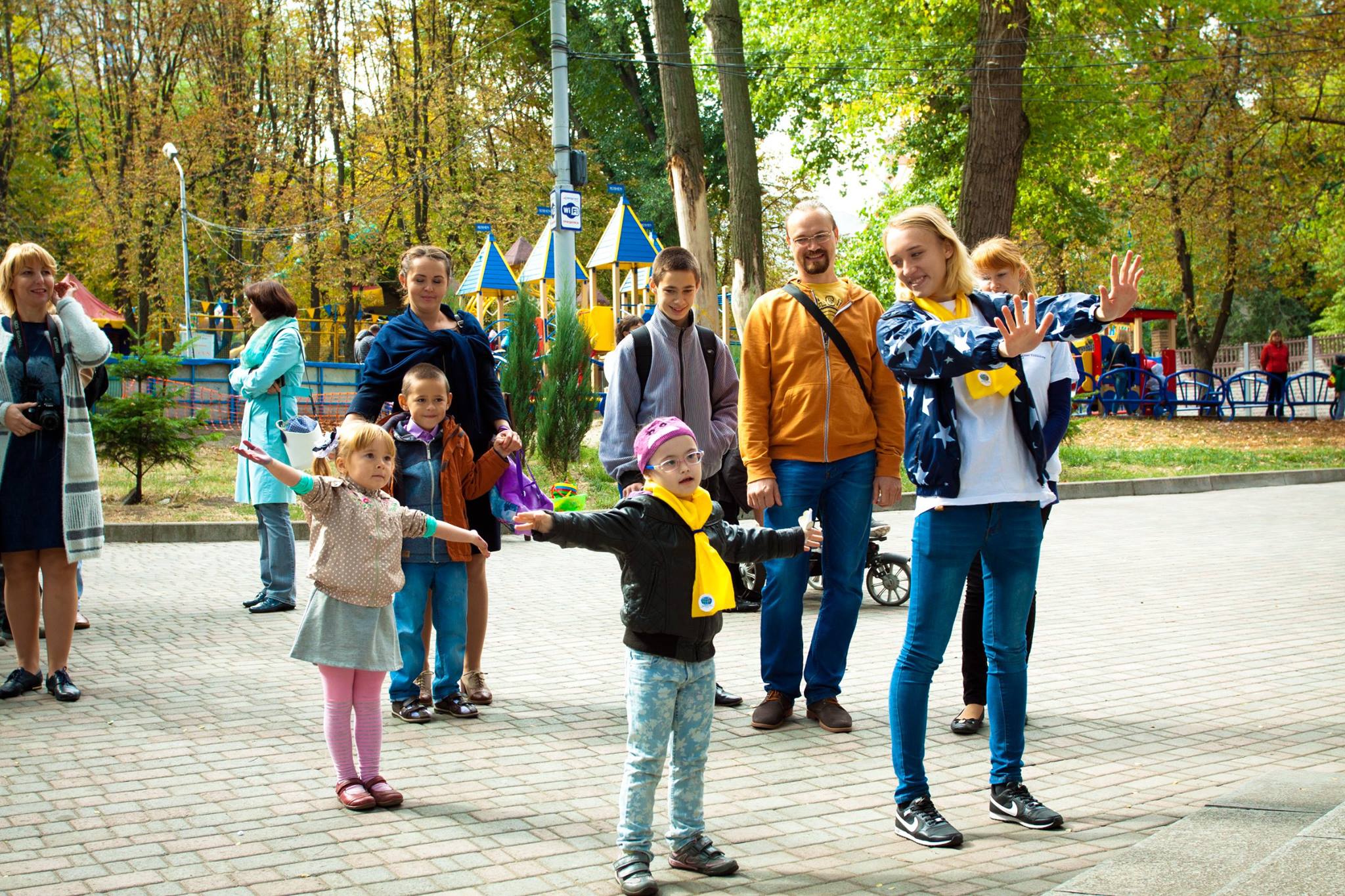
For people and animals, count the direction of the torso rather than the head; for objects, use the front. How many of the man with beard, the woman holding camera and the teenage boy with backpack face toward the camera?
3

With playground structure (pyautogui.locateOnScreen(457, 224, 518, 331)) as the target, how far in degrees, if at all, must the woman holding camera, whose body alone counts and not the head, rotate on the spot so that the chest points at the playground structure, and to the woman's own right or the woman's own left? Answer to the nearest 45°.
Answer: approximately 180°

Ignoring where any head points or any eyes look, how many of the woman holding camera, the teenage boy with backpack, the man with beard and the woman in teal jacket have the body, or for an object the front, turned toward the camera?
3

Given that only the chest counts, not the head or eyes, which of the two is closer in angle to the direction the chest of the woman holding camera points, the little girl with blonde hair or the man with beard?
the little girl with blonde hair

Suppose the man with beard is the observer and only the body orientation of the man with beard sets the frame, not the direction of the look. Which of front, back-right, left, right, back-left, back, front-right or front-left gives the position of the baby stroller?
back

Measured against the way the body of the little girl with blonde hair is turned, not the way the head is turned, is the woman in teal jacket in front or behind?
behind

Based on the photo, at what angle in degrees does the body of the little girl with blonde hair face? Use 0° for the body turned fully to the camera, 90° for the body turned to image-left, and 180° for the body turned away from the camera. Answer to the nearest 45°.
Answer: approximately 315°

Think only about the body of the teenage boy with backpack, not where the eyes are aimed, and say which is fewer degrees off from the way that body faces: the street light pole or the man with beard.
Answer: the man with beard

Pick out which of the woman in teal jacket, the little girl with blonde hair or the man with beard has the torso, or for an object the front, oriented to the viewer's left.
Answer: the woman in teal jacket

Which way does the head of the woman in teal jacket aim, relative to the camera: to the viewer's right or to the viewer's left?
to the viewer's left

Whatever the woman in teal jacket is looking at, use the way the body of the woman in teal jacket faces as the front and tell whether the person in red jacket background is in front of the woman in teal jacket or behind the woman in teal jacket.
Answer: behind

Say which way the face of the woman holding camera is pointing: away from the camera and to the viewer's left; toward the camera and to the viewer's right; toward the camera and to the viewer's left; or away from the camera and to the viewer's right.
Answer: toward the camera and to the viewer's right

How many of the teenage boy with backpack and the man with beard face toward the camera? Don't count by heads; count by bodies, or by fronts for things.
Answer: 2

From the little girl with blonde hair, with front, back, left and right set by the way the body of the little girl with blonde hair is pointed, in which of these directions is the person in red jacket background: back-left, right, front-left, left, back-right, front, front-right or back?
left
